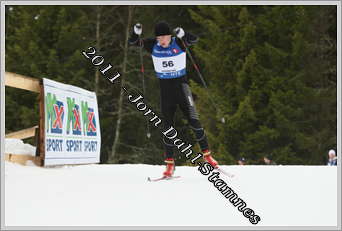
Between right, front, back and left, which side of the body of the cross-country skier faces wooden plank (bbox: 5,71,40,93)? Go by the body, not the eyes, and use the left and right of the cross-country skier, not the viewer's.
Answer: right

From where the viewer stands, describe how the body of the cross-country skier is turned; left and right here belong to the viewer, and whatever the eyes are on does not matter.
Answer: facing the viewer

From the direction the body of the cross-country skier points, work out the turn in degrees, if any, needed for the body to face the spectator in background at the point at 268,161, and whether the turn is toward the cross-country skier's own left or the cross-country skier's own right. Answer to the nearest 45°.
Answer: approximately 180°

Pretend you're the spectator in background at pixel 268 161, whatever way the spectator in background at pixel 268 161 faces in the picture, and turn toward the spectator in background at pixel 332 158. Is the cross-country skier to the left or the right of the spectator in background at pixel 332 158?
right

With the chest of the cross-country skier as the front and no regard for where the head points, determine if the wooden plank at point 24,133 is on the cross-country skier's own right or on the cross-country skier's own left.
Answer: on the cross-country skier's own right

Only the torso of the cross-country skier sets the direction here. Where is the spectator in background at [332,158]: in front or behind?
behind

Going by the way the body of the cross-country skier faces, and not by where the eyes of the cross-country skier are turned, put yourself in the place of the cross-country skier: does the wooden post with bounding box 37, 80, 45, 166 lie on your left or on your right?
on your right
